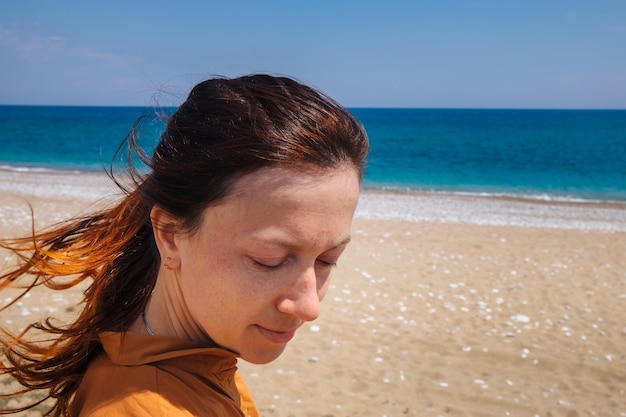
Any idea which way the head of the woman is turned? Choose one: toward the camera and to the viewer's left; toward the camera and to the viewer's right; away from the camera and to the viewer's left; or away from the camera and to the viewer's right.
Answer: toward the camera and to the viewer's right

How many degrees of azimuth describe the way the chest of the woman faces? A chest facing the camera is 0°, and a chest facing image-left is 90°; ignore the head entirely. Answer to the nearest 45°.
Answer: approximately 315°
